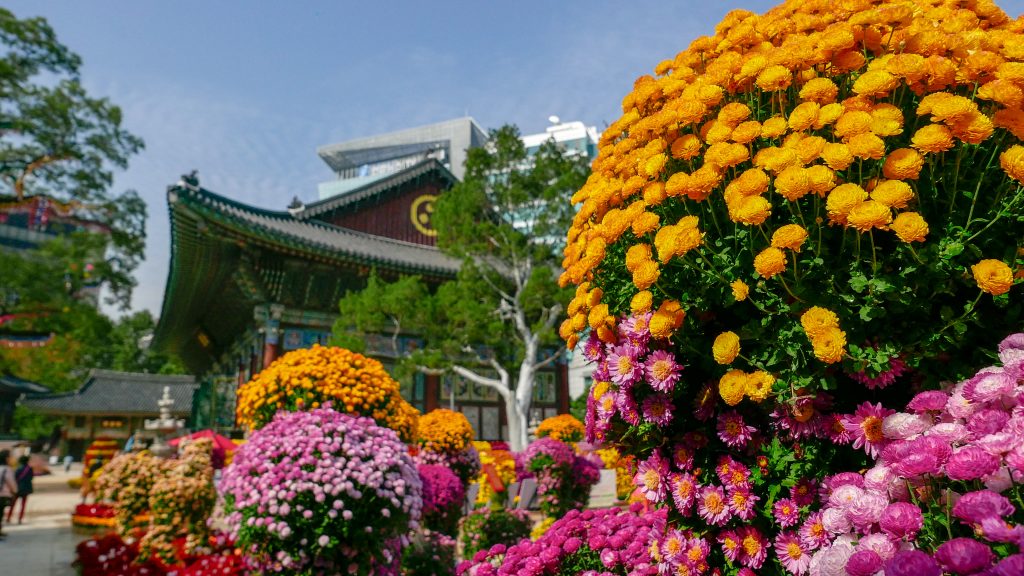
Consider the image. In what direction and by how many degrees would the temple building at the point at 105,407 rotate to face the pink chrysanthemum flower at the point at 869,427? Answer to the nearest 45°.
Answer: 0° — it already faces it

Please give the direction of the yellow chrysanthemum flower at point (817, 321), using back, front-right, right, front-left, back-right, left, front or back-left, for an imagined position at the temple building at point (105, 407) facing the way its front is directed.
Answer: front

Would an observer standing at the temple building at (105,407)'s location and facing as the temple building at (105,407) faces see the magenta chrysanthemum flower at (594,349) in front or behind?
in front

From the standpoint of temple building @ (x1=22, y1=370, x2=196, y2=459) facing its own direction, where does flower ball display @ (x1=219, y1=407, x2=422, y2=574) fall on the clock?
The flower ball display is roughly at 12 o'clock from the temple building.

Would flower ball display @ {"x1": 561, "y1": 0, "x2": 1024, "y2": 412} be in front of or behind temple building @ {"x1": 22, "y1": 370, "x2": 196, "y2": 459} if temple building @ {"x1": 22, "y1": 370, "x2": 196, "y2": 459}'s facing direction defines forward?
in front

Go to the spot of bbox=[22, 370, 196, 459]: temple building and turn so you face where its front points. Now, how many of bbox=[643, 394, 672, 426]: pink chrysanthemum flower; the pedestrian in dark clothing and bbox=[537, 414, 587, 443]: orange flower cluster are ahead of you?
3

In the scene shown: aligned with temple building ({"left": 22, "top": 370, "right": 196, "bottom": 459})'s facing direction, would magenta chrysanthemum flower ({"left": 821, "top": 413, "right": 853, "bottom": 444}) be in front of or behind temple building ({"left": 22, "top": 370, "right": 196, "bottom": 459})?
in front

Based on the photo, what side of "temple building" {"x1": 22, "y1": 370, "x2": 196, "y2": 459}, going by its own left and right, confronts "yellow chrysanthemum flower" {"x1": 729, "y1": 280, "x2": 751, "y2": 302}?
front

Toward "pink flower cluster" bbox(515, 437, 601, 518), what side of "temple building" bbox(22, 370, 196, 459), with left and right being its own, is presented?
front

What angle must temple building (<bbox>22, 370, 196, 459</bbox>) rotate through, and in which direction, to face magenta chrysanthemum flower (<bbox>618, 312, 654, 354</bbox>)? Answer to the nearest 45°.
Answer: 0° — it already faces it

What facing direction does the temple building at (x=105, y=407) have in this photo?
toward the camera

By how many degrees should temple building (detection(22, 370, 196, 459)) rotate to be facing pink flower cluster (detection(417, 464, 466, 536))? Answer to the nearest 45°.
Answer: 0° — it already faces it

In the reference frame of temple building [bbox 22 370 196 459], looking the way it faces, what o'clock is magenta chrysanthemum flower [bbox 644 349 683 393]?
The magenta chrysanthemum flower is roughly at 12 o'clock from the temple building.

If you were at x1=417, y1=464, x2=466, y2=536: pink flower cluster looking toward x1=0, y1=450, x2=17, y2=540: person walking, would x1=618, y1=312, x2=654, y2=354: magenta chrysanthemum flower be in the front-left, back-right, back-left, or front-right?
back-left

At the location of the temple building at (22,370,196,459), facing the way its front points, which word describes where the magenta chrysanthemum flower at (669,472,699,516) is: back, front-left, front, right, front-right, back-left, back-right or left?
front
